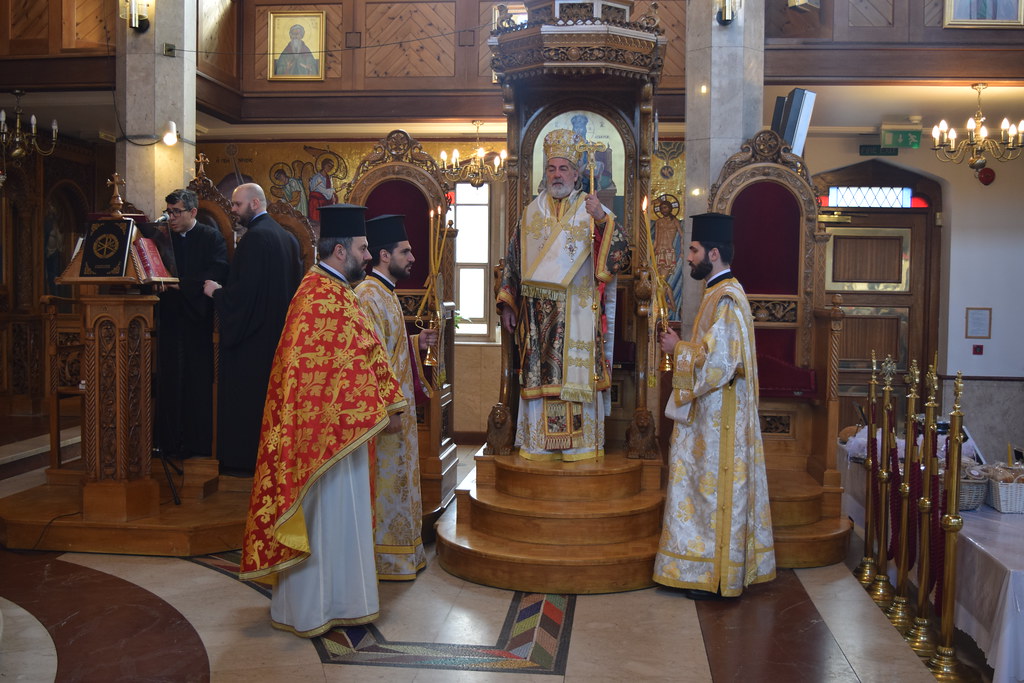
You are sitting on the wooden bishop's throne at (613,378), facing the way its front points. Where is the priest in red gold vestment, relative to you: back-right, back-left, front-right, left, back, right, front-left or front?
front-right

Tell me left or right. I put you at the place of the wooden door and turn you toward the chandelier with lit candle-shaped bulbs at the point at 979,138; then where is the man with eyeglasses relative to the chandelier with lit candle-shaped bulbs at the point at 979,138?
right

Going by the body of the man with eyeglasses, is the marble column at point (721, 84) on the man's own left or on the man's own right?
on the man's own left

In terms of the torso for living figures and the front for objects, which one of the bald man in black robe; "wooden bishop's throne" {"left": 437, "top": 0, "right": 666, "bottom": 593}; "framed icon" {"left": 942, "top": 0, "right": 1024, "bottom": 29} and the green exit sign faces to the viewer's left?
the bald man in black robe

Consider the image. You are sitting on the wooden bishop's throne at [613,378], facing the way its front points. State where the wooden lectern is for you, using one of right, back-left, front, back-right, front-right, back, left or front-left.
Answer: right

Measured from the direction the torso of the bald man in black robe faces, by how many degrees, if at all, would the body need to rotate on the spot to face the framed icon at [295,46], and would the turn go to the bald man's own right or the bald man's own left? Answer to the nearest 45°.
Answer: approximately 90° to the bald man's own right

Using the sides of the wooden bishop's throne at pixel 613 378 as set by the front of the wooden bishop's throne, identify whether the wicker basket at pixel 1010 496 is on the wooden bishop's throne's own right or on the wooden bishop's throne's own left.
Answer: on the wooden bishop's throne's own left

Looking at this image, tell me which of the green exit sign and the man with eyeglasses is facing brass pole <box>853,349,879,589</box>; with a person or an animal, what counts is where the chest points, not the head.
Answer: the green exit sign

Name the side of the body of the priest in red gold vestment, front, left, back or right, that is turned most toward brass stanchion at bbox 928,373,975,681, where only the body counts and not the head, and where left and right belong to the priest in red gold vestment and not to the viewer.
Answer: front

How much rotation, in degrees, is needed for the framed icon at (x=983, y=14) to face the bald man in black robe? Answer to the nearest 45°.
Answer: approximately 45° to its right

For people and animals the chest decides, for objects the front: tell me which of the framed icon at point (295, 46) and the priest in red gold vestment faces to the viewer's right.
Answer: the priest in red gold vestment

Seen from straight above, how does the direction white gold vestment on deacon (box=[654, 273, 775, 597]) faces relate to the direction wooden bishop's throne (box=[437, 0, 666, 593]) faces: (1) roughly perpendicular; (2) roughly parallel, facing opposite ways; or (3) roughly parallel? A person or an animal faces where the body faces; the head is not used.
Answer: roughly perpendicular

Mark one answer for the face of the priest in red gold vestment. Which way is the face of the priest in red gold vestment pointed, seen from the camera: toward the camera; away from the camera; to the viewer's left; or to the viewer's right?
to the viewer's right

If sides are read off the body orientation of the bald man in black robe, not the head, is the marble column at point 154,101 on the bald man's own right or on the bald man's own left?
on the bald man's own right
